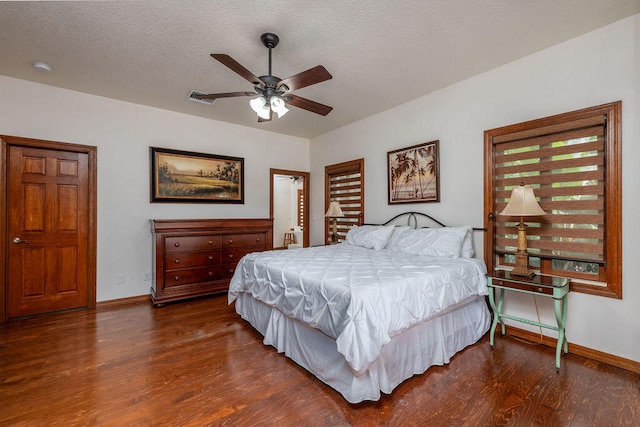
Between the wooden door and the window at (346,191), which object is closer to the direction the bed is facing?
the wooden door

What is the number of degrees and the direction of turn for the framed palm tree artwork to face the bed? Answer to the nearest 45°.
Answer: approximately 45° to its left

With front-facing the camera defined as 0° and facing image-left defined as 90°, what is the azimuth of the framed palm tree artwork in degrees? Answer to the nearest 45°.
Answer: approximately 45°

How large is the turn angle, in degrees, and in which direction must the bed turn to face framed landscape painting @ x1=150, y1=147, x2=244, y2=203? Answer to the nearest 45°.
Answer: approximately 90° to its right
